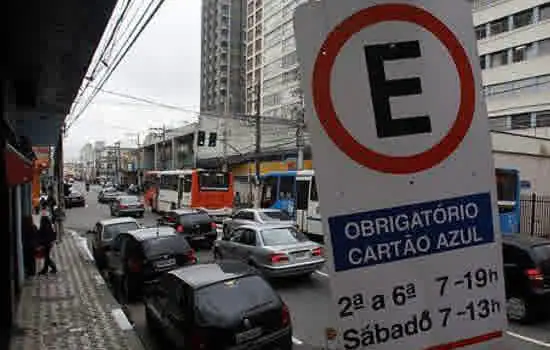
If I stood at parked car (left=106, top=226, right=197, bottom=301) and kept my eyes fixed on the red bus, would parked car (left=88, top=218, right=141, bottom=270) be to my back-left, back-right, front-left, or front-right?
front-left

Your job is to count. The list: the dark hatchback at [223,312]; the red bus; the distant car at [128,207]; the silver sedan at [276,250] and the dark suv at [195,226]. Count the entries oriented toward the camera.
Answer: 0

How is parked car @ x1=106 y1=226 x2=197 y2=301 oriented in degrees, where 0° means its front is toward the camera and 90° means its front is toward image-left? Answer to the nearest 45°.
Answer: approximately 135°

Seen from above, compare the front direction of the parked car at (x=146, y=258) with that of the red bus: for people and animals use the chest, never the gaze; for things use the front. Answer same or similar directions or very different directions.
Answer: same or similar directions

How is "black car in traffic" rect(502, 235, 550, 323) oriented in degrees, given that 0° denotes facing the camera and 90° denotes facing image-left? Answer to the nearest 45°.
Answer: approximately 135°

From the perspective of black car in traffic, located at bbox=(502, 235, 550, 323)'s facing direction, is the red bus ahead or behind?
ahead

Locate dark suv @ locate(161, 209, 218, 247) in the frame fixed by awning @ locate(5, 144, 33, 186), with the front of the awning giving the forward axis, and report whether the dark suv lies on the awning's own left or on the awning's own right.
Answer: on the awning's own left

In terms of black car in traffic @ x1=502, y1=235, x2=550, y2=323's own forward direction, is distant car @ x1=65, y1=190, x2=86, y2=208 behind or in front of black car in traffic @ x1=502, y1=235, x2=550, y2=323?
in front

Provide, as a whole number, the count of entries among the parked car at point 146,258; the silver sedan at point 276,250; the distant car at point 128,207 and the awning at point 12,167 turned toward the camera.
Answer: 0

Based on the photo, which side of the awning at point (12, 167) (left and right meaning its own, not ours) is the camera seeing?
right

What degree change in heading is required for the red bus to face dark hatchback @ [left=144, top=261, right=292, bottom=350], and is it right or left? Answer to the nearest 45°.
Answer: approximately 135° to its left

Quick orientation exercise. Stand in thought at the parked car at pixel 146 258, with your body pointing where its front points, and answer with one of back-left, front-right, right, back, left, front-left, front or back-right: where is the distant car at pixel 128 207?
front-right

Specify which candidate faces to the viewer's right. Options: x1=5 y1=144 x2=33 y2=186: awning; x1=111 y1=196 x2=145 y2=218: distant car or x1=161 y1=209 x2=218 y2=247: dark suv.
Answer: the awning

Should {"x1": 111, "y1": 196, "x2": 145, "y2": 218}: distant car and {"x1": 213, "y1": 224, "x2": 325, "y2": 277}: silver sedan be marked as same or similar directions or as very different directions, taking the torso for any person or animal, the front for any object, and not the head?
same or similar directions

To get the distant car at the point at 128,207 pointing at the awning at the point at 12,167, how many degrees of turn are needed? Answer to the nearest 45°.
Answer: approximately 135° to its left

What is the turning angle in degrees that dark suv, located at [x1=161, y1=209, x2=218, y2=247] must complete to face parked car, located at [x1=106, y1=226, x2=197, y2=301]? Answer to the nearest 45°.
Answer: approximately 135° to its left
